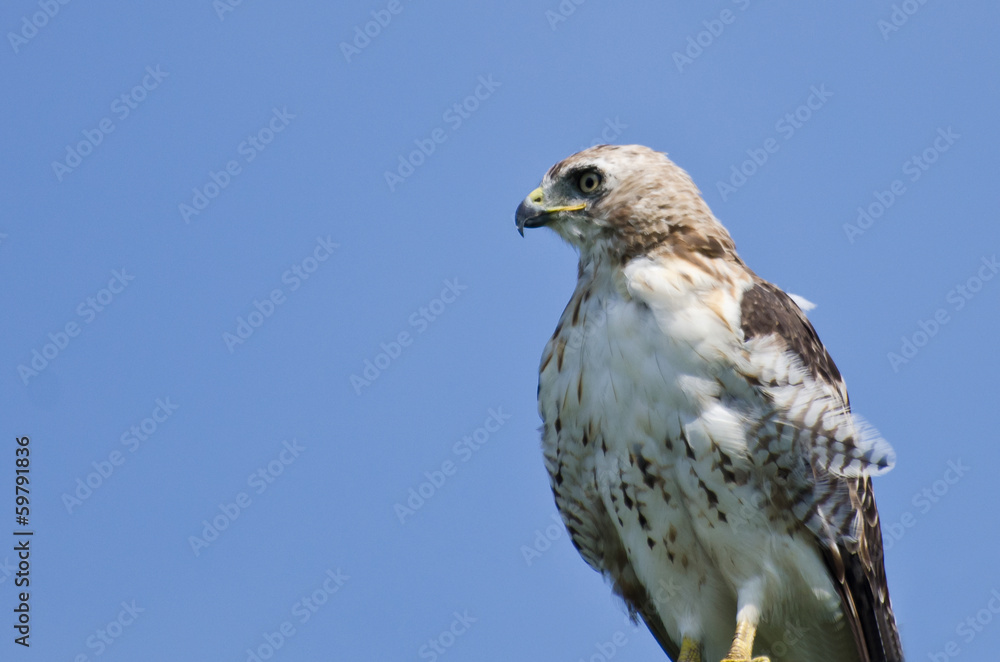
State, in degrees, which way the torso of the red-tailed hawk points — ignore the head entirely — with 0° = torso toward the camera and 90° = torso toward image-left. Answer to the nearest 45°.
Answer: approximately 45°
